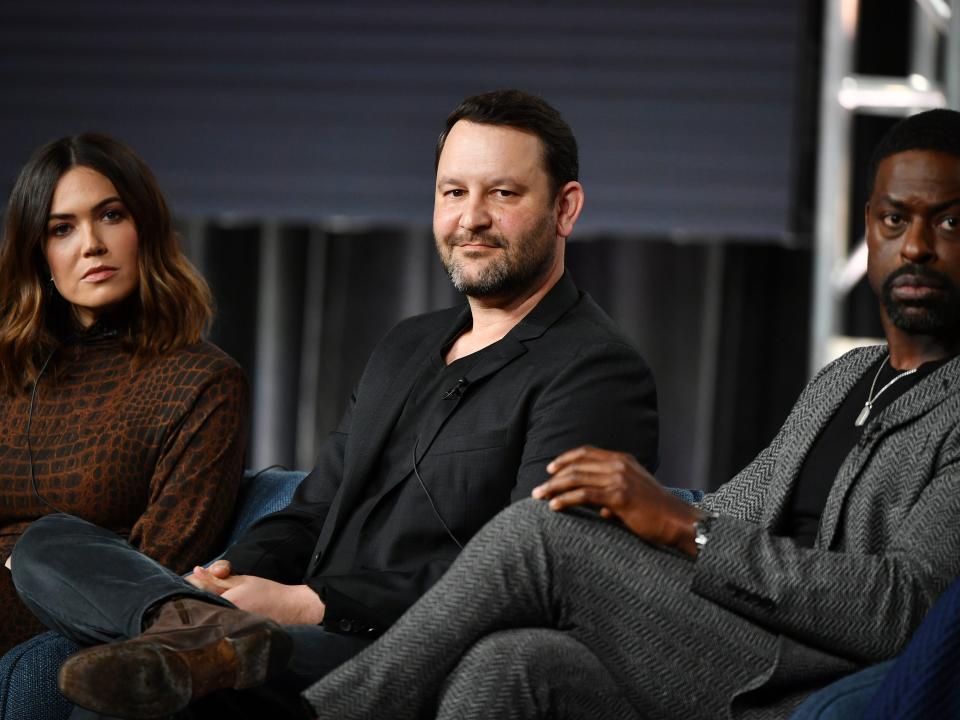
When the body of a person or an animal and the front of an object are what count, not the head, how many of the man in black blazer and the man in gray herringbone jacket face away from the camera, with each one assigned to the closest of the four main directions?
0

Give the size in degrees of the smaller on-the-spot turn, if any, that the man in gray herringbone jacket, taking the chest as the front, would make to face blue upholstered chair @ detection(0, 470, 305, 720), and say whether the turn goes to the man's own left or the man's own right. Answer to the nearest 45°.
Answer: approximately 45° to the man's own right

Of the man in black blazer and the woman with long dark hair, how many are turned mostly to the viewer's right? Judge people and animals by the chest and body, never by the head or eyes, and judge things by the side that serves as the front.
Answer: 0

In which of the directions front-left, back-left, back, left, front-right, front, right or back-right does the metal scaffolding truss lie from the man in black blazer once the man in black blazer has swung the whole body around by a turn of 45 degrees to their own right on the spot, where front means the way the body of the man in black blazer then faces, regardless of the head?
back-right
